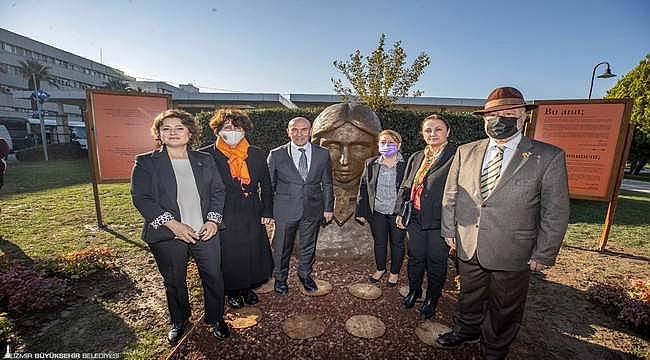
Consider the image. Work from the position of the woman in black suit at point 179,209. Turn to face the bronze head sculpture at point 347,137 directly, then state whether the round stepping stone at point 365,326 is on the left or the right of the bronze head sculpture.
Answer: right

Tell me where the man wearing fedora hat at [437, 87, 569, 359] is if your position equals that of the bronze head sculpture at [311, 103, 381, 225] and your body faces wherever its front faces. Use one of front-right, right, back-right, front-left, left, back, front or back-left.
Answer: front-left

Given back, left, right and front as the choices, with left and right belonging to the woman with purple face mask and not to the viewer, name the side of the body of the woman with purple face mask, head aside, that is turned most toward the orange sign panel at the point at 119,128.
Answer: right

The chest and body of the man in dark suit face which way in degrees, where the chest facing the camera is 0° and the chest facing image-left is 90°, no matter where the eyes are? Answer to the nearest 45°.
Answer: approximately 0°

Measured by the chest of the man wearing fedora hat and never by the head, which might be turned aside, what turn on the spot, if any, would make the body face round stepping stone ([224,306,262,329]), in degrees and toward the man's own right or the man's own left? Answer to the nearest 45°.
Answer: approximately 45° to the man's own right

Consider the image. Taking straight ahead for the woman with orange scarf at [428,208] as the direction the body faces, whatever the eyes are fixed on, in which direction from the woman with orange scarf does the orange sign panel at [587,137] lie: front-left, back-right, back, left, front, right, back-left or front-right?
back

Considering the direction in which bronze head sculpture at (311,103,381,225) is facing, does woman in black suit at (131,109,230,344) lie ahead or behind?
ahead

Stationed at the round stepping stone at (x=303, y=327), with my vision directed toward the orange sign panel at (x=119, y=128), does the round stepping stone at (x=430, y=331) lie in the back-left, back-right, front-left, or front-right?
back-right
